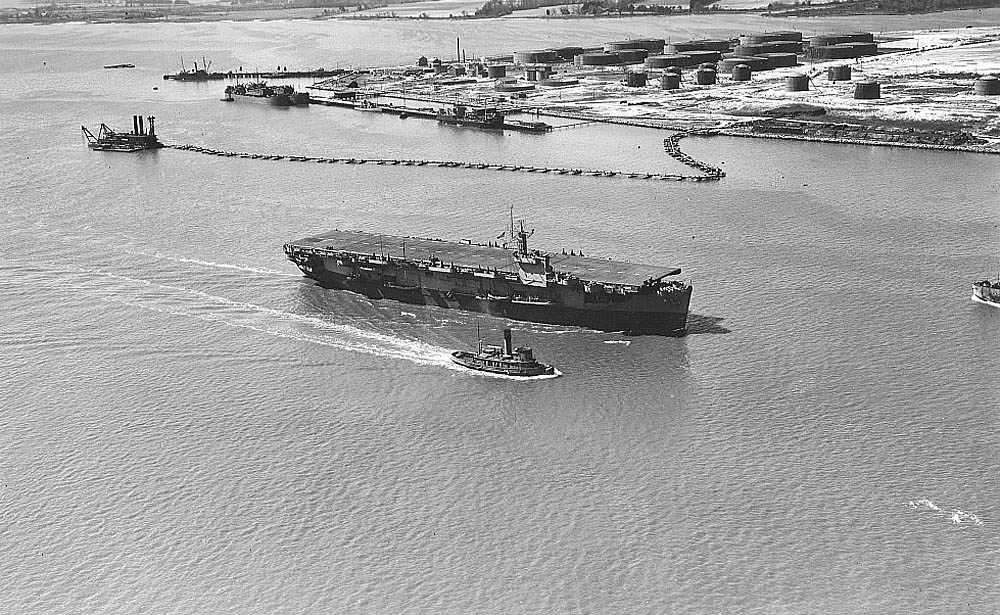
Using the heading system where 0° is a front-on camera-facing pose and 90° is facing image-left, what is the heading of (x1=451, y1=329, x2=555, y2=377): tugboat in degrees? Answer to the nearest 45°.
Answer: approximately 315°
